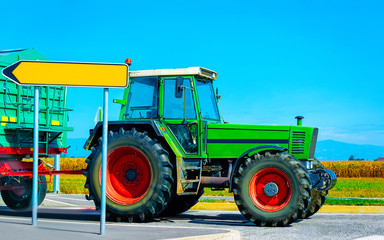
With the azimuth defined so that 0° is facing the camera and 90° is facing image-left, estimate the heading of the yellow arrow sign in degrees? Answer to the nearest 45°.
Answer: approximately 0°

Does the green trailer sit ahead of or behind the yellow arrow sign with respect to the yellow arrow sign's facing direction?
behind

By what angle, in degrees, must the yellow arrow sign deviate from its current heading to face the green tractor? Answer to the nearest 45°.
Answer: approximately 135° to its left
